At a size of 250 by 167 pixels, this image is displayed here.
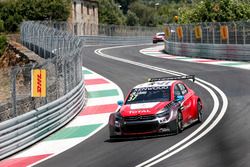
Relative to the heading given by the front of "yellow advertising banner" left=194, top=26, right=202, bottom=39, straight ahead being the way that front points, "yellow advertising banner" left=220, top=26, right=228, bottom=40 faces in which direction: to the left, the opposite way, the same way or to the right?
the same way

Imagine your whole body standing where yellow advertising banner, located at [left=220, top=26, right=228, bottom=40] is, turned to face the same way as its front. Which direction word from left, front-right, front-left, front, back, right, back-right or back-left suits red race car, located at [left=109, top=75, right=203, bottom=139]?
front

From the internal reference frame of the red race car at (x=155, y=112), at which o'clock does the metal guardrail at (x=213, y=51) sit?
The metal guardrail is roughly at 5 o'clock from the red race car.
